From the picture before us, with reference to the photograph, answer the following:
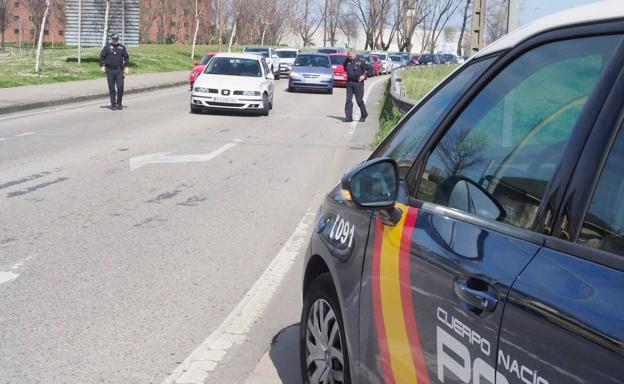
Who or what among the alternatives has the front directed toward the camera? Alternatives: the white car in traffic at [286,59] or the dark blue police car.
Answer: the white car in traffic

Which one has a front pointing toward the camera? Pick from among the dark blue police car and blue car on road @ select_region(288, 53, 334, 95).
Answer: the blue car on road

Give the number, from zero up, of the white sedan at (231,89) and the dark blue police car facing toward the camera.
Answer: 1

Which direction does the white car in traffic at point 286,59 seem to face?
toward the camera

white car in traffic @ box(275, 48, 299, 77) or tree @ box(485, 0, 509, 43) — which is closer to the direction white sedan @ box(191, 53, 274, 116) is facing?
the tree

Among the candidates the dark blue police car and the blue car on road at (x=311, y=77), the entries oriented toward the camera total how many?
1

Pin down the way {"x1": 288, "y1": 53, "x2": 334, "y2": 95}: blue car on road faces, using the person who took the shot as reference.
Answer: facing the viewer

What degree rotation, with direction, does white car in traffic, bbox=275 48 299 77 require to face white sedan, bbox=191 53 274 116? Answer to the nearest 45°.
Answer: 0° — it already faces it

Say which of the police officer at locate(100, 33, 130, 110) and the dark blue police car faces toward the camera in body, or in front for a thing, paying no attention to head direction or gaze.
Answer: the police officer

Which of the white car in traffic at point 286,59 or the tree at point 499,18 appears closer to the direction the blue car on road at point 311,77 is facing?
the tree

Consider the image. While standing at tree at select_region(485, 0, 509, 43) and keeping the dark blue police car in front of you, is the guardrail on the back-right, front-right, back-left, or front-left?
front-right

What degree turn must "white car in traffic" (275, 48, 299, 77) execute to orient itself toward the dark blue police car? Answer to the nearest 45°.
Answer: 0° — it already faces it

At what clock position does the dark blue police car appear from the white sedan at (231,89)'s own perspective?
The dark blue police car is roughly at 12 o'clock from the white sedan.
